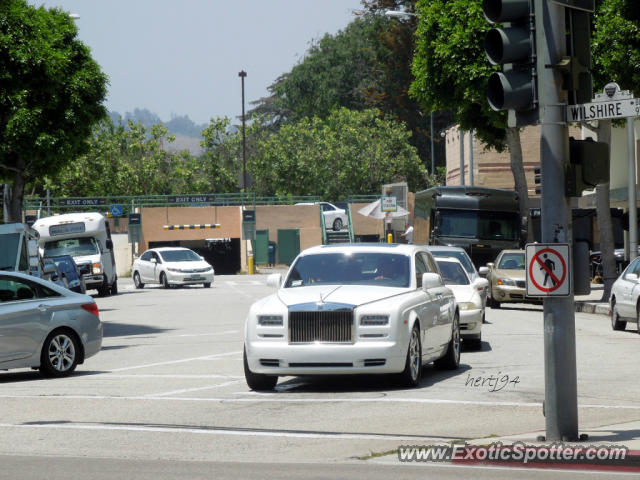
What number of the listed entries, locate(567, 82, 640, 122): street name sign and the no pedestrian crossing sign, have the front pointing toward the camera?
2

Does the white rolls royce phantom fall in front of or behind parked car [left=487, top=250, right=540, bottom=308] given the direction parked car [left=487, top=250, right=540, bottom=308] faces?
in front

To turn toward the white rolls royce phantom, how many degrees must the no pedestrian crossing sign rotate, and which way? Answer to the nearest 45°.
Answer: approximately 135° to its right

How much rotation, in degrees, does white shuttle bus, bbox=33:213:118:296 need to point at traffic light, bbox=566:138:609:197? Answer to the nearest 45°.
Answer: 0° — it already faces it

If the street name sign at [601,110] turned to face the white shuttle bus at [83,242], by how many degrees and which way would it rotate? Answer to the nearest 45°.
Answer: approximately 135° to its right

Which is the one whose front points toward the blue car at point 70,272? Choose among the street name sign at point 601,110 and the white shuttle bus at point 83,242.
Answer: the white shuttle bus

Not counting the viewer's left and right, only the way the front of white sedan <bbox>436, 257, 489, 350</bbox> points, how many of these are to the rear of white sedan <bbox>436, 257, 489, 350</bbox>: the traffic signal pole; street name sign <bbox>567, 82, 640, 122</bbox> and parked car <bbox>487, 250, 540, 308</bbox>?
1

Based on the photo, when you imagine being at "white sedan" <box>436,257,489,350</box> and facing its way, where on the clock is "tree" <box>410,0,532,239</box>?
The tree is roughly at 6 o'clock from the white sedan.

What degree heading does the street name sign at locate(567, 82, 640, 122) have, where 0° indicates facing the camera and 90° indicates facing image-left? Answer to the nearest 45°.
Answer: approximately 0°
